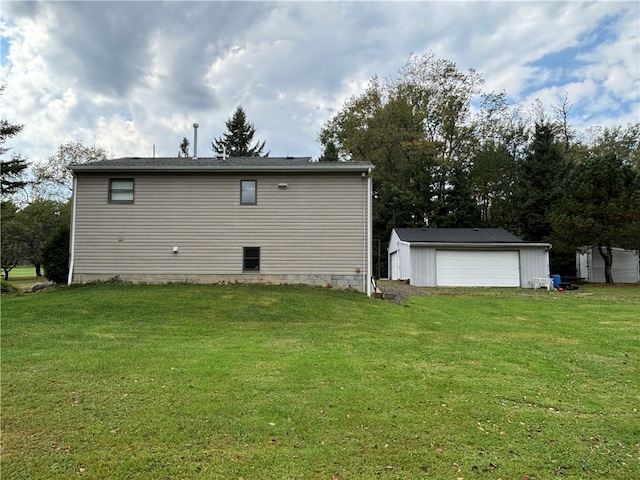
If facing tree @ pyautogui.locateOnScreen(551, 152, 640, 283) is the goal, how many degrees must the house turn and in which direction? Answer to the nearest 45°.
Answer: approximately 90° to its right

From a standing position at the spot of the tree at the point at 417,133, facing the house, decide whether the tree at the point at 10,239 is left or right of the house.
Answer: right

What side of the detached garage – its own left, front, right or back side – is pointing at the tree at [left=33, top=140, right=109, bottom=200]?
right

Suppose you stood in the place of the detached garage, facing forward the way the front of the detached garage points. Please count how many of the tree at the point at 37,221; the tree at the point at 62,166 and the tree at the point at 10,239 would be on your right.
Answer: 3

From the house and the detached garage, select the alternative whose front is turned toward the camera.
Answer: the detached garage

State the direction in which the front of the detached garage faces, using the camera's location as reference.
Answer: facing the viewer

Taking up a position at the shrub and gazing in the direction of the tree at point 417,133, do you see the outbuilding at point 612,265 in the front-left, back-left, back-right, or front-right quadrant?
front-right

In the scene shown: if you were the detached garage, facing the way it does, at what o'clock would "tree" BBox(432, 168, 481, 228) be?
The tree is roughly at 6 o'clock from the detached garage.

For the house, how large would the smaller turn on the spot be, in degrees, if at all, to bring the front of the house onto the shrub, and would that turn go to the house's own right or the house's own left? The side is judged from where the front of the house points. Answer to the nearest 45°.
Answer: approximately 90° to the house's own left

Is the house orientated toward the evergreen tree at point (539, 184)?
no

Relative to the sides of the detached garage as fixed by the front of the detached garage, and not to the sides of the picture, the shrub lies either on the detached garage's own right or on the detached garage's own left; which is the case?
on the detached garage's own right

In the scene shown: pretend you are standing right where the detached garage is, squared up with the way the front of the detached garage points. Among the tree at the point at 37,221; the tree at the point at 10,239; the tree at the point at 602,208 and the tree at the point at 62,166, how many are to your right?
3

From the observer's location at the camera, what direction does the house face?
facing away from the viewer

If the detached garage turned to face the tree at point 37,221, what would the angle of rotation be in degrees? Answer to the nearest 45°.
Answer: approximately 90° to its right

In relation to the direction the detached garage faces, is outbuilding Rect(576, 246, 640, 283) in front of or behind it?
behind

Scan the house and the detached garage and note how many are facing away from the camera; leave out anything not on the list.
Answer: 1

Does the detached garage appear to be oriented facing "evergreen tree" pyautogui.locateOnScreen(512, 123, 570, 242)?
no

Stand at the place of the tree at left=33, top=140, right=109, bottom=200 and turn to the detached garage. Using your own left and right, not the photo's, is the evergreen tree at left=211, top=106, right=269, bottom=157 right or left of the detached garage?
left
